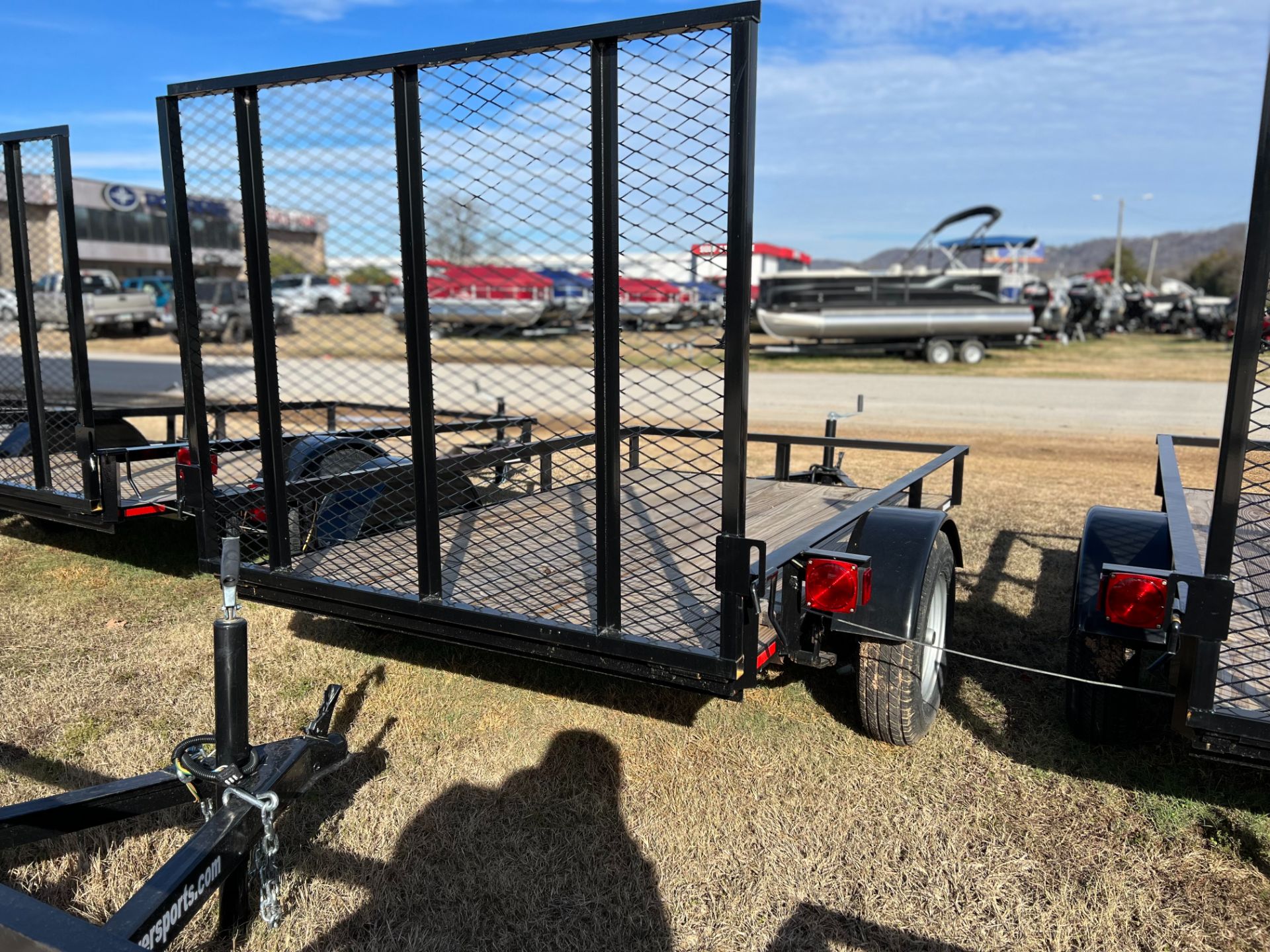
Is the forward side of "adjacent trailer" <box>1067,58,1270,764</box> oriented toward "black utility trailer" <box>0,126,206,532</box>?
no

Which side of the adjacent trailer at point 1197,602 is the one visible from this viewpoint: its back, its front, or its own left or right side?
back

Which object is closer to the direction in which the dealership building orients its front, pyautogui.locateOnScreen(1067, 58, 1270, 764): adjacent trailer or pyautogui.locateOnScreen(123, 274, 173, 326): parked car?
the adjacent trailer

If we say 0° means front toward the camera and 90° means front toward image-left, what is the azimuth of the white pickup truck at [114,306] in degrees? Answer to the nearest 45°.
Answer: approximately 135°

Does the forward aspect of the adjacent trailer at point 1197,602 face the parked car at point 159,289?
no

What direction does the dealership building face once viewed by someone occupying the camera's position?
facing the viewer and to the right of the viewer

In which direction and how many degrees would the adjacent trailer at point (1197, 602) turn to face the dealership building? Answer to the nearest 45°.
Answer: approximately 90° to its left

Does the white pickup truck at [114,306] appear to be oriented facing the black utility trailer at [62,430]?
no

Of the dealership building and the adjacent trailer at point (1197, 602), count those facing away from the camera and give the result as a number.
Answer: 1

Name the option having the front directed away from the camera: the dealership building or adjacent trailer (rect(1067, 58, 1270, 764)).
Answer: the adjacent trailer
